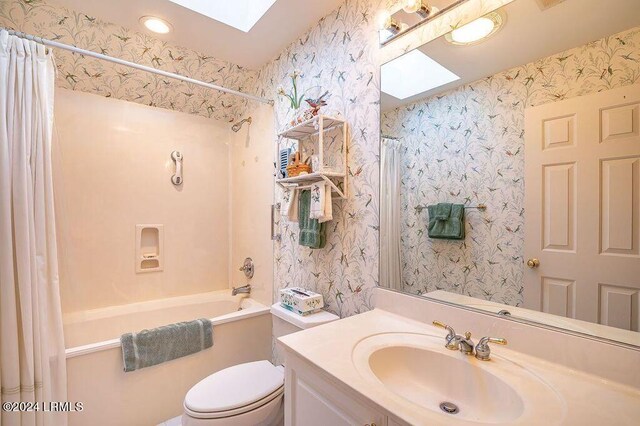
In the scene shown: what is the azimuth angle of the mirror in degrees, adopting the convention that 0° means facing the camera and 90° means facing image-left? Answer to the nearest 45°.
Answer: approximately 45°

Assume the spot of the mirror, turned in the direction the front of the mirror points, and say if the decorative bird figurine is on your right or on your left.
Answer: on your right

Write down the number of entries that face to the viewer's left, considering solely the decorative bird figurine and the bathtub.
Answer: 1

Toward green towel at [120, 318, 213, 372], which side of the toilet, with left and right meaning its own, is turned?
right

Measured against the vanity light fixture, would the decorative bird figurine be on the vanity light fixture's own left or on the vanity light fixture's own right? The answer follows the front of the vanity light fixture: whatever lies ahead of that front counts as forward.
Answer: on the vanity light fixture's own right

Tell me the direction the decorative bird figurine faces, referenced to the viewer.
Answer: facing to the left of the viewer

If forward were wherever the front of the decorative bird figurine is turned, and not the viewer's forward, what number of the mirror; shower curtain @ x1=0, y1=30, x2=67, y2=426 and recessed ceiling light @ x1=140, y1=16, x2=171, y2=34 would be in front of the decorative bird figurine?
2

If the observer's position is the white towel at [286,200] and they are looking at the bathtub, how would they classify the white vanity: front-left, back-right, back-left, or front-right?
back-left

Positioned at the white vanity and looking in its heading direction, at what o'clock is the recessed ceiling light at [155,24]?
The recessed ceiling light is roughly at 2 o'clock from the white vanity.

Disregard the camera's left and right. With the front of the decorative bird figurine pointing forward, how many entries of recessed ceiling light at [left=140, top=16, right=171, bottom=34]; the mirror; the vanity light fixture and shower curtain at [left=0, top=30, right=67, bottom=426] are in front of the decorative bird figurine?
2
